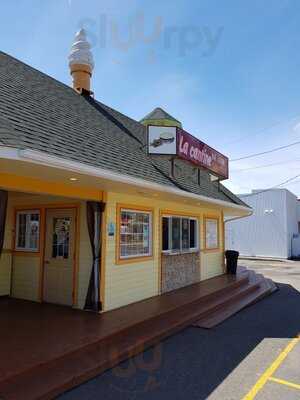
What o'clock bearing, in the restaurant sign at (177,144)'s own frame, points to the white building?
The white building is roughly at 8 o'clock from the restaurant sign.

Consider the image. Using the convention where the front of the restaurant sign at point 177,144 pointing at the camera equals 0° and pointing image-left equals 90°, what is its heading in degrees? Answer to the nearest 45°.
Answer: approximately 315°

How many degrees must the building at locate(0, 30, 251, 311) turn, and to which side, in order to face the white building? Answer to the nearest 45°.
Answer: approximately 90° to its left

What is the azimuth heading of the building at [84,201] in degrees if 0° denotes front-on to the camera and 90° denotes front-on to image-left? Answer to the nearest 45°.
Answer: approximately 315°
